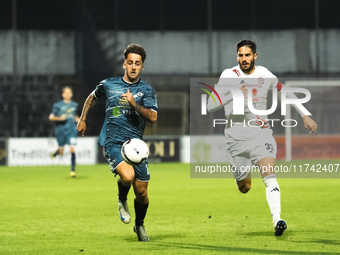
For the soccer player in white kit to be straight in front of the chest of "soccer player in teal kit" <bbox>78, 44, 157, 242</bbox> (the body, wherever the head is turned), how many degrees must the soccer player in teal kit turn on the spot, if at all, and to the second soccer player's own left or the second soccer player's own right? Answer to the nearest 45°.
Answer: approximately 90° to the second soccer player's own left

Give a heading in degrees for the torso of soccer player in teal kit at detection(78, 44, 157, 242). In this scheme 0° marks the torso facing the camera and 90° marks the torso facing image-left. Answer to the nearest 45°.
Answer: approximately 0°

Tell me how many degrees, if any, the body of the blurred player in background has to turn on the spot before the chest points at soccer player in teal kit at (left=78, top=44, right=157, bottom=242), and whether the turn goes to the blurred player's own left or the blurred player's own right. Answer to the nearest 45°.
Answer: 0° — they already face them

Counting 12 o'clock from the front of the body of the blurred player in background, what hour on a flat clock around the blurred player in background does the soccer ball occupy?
The soccer ball is roughly at 12 o'clock from the blurred player in background.

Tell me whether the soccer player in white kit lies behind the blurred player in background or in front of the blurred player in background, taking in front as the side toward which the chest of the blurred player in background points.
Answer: in front

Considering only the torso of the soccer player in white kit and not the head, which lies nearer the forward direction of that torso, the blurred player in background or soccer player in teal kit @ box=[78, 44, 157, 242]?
the soccer player in teal kit
